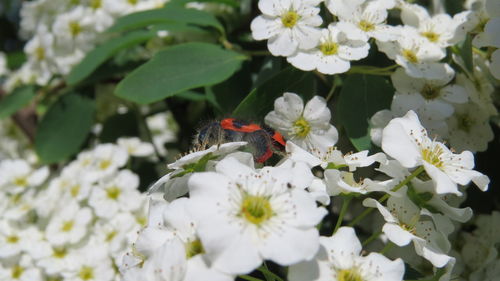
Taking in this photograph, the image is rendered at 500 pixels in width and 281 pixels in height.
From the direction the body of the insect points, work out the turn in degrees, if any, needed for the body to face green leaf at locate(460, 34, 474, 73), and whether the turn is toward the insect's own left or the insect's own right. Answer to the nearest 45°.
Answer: approximately 135° to the insect's own right

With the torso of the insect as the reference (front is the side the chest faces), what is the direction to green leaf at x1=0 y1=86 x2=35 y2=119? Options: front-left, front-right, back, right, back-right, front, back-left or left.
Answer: front-right

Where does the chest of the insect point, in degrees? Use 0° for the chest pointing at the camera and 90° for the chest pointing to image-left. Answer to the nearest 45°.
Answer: approximately 90°

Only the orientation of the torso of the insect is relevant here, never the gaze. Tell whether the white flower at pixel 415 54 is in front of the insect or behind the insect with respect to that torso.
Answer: behind
